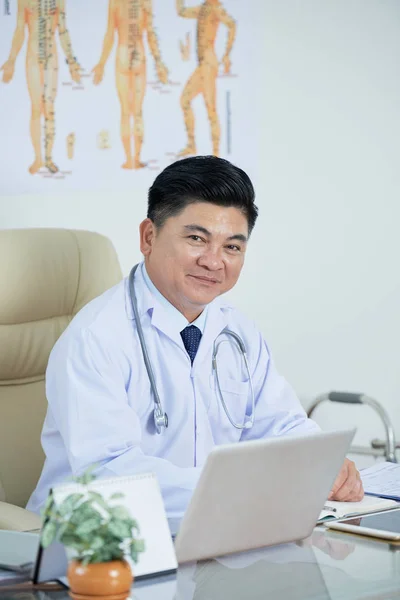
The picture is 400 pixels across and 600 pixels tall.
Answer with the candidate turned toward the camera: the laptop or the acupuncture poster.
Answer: the acupuncture poster

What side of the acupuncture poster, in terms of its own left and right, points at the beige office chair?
front

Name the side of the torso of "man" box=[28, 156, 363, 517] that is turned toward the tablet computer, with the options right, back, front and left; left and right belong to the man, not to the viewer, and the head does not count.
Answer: front

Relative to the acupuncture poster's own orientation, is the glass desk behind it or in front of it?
in front

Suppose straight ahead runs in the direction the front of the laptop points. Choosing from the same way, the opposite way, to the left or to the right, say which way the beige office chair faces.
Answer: the opposite way

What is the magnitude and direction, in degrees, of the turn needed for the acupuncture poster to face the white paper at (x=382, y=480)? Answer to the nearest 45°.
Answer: approximately 45° to its left

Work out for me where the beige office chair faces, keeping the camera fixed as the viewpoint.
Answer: facing the viewer and to the right of the viewer

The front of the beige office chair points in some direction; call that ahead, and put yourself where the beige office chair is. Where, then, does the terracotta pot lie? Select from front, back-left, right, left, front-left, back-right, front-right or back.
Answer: front-right

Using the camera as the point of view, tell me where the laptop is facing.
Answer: facing away from the viewer and to the left of the viewer

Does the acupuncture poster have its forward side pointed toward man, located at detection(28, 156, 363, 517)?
yes

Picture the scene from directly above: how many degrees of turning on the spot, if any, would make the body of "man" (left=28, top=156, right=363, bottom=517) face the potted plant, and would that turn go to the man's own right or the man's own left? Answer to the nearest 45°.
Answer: approximately 45° to the man's own right

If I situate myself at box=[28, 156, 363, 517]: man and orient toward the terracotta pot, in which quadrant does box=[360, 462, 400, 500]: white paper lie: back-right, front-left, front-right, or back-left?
front-left

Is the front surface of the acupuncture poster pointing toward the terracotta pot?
yes

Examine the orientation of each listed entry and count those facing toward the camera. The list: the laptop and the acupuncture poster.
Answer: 1

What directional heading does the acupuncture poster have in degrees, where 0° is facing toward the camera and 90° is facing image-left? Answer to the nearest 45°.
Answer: approximately 0°
